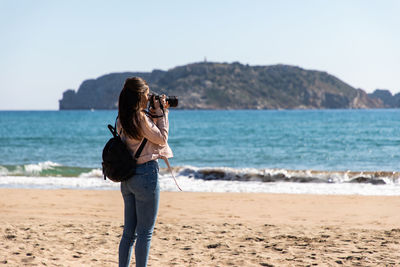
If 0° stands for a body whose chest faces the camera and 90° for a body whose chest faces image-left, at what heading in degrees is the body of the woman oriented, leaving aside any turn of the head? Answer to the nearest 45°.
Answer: approximately 225°

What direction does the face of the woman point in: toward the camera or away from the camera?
away from the camera
